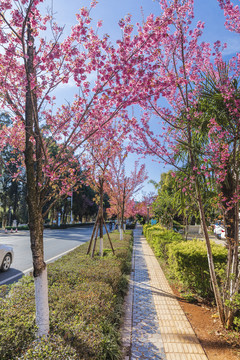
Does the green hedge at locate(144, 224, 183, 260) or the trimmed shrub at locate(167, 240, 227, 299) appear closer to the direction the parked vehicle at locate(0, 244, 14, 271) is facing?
the green hedge

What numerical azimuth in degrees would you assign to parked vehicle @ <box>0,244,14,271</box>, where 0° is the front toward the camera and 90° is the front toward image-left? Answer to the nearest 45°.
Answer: approximately 225°

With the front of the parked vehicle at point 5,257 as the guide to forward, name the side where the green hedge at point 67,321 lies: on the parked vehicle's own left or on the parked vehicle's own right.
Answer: on the parked vehicle's own right

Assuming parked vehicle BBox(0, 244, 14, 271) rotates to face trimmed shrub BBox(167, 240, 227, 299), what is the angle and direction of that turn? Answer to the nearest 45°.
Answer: approximately 90° to its right

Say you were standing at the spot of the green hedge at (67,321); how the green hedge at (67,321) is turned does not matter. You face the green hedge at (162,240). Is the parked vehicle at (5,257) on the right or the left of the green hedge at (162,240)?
left

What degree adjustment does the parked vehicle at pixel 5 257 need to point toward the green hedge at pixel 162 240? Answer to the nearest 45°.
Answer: approximately 45° to its right
